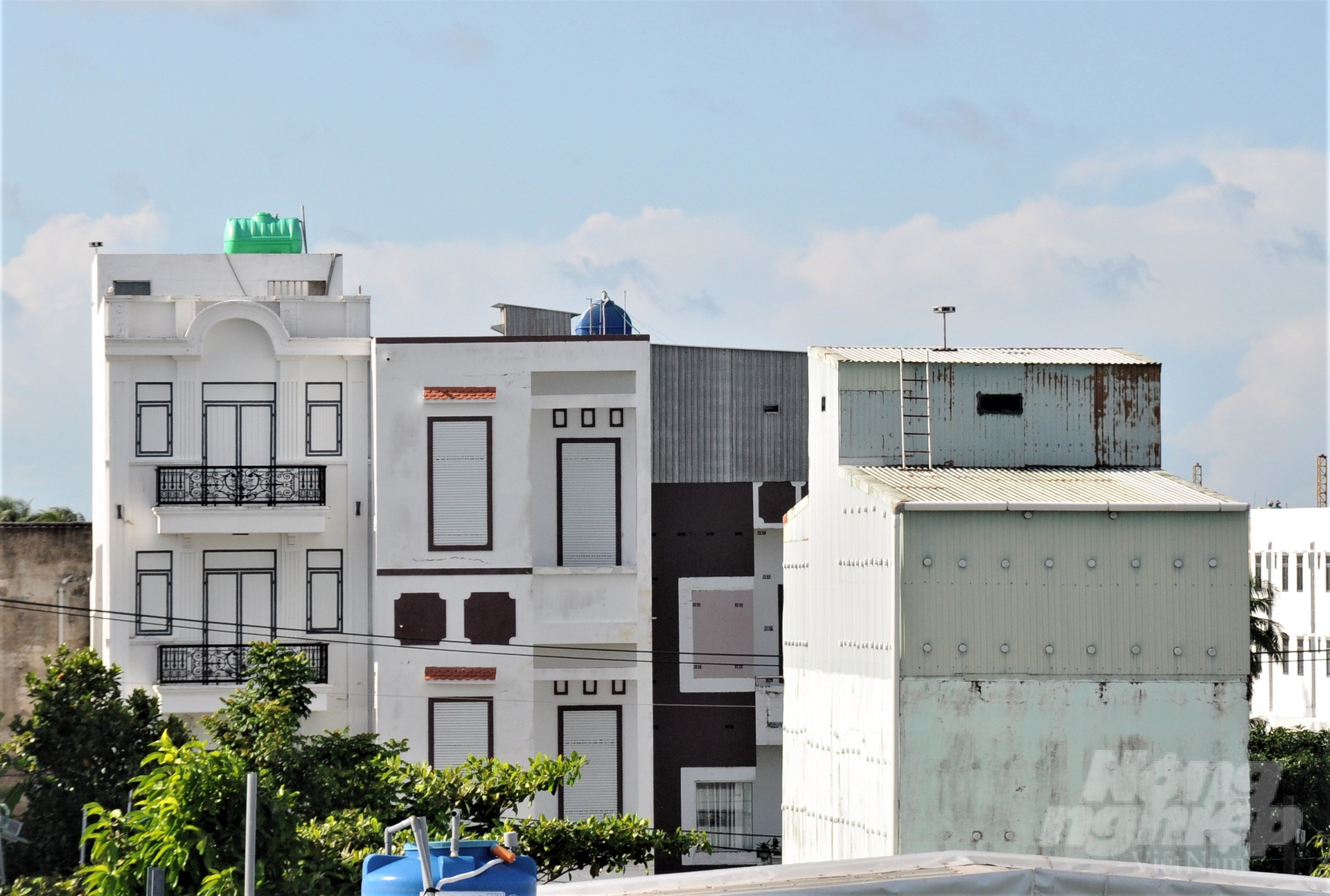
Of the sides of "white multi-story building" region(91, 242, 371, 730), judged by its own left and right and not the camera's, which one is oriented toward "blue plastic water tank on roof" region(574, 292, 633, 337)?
left

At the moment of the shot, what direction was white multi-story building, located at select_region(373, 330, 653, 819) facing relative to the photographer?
facing the viewer

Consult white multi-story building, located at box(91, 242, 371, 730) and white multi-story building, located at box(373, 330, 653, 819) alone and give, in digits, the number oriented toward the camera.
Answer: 2

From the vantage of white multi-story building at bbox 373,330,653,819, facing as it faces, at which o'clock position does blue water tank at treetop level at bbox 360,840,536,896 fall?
The blue water tank at treetop level is roughly at 12 o'clock from the white multi-story building.

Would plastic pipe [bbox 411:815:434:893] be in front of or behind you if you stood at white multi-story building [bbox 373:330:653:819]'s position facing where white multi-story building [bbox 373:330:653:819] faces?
in front

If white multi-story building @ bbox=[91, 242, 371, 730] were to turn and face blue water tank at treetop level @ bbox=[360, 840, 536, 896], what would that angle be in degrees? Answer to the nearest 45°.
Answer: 0° — it already faces it

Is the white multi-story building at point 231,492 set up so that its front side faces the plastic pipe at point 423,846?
yes

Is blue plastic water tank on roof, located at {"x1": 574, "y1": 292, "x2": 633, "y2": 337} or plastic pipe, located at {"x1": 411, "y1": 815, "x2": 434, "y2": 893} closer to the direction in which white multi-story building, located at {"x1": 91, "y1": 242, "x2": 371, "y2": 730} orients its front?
the plastic pipe

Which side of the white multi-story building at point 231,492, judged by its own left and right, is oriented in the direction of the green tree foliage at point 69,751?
front
